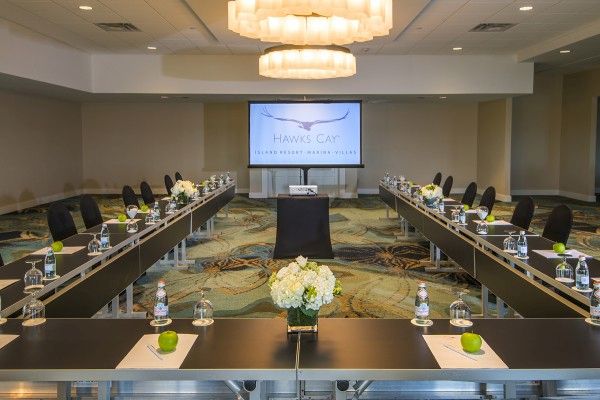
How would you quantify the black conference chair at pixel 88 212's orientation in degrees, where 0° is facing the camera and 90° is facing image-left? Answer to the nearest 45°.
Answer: approximately 315°

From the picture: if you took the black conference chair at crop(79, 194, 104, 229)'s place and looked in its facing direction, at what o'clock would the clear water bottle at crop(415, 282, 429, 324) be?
The clear water bottle is roughly at 1 o'clock from the black conference chair.

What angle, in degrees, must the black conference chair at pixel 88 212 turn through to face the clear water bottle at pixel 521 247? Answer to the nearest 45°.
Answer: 0° — it already faces it

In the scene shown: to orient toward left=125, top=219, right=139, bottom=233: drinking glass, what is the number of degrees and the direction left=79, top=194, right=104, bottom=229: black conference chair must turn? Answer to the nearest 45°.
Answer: approximately 45° to its right

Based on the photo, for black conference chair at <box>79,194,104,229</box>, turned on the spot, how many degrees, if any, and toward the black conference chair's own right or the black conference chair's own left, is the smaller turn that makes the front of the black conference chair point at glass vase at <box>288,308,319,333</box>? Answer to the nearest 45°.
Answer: approximately 45° to the black conference chair's own right

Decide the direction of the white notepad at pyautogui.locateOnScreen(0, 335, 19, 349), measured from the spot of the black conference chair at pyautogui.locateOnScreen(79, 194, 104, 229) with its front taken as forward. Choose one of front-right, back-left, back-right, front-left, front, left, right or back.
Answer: front-right

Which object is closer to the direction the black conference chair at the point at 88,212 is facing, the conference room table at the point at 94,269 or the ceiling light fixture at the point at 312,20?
the ceiling light fixture

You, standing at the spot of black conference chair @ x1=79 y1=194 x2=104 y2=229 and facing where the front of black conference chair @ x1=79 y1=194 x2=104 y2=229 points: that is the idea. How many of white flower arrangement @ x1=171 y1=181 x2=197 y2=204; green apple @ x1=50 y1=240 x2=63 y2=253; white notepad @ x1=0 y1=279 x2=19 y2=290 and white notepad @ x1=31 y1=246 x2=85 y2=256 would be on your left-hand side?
1

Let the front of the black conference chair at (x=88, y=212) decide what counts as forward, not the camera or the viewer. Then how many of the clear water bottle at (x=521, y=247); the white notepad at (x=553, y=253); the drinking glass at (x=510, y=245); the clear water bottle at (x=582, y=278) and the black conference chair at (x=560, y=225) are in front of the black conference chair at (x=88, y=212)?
5

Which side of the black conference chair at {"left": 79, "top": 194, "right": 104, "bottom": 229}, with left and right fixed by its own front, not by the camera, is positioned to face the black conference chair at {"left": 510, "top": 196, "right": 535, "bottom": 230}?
front

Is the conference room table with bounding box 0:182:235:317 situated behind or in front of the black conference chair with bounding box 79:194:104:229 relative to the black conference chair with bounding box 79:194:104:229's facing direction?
in front

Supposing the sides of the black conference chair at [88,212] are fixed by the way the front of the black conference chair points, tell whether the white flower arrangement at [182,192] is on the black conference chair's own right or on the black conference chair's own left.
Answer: on the black conference chair's own left

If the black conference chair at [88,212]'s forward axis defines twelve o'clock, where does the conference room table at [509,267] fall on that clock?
The conference room table is roughly at 12 o'clock from the black conference chair.

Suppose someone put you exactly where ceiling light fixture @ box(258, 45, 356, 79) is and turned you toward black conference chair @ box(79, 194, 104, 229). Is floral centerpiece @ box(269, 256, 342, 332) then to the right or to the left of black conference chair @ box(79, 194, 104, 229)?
left

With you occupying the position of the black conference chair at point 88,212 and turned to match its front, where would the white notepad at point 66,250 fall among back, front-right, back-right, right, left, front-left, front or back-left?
front-right

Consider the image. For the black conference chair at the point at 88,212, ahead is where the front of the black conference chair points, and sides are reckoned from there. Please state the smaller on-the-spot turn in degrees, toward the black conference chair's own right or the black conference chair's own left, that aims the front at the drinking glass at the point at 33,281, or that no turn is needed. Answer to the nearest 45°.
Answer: approximately 45° to the black conference chair's own right

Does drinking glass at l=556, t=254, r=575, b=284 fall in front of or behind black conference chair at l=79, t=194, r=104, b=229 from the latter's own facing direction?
in front
